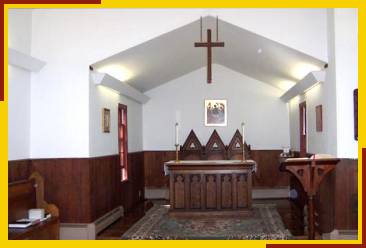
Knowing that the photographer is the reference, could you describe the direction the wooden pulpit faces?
facing the viewer

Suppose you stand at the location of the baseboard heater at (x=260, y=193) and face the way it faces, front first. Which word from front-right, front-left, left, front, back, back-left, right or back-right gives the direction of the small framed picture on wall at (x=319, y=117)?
front

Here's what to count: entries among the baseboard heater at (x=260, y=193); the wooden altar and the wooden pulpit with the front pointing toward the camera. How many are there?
3

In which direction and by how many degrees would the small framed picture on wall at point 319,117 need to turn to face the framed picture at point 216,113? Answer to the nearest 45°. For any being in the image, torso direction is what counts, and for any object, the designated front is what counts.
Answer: approximately 90° to its right

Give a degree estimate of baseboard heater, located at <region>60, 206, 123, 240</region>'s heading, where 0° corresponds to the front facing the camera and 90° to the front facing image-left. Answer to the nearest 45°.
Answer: approximately 315°

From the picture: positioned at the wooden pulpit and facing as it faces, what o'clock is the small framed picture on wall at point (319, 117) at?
The small framed picture on wall is roughly at 6 o'clock from the wooden pulpit.

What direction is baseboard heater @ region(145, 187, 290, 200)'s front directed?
toward the camera

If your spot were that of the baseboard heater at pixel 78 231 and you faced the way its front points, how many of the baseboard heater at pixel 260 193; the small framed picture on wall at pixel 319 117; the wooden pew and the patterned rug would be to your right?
1

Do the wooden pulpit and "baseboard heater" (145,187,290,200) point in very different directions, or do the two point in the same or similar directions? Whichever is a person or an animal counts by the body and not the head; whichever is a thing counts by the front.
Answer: same or similar directions

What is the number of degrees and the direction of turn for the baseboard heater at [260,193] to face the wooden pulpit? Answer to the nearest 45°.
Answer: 0° — it already faces it

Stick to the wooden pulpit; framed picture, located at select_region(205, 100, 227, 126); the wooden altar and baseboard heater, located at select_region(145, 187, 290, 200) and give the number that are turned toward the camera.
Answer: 4

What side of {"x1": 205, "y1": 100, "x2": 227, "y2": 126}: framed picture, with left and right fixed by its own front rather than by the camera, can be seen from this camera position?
front
